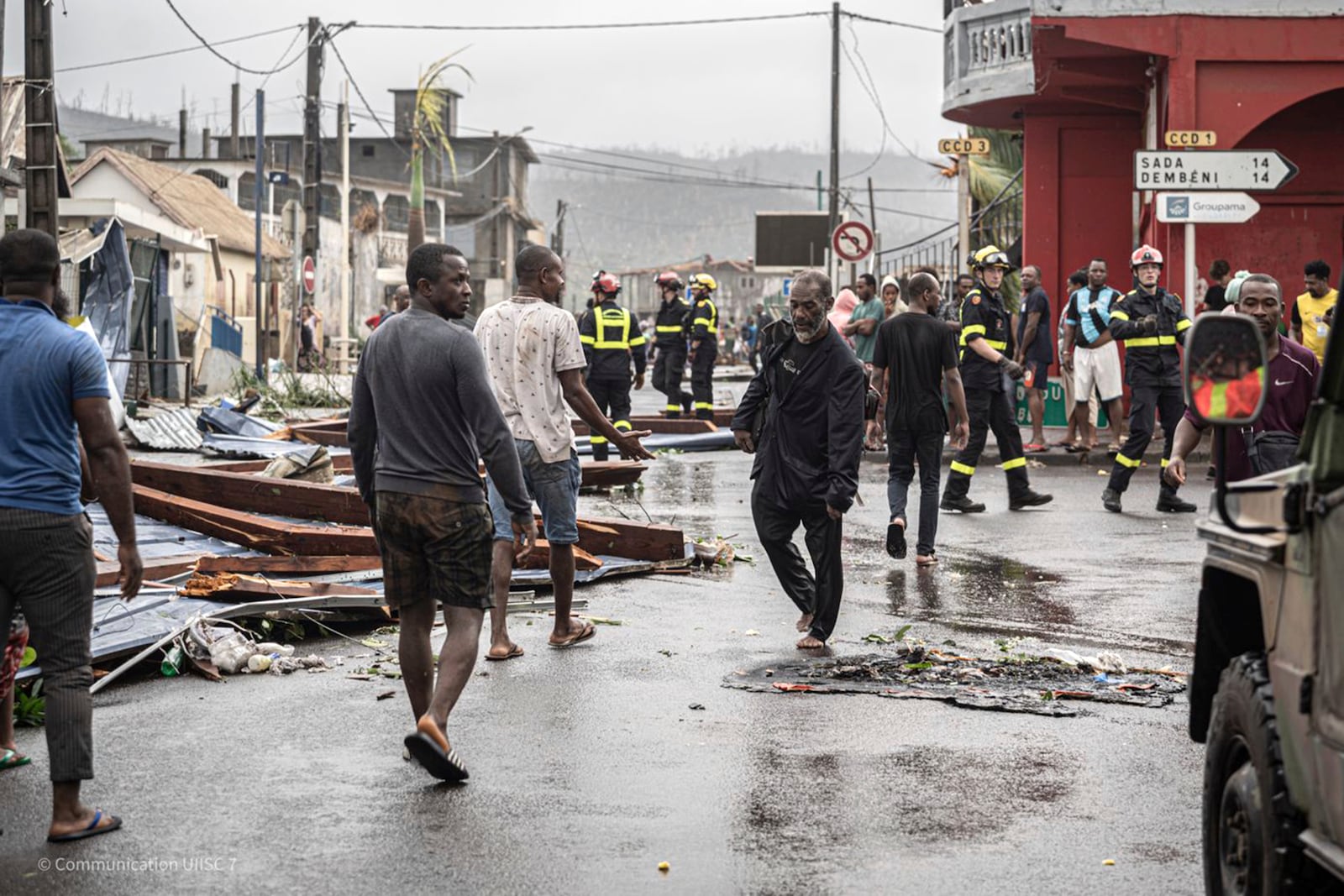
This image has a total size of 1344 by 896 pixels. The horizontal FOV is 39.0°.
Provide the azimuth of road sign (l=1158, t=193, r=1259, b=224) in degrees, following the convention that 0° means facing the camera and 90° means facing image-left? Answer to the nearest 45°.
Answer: approximately 0°

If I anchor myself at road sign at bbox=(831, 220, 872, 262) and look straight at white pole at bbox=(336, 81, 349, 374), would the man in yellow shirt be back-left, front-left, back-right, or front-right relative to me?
back-left

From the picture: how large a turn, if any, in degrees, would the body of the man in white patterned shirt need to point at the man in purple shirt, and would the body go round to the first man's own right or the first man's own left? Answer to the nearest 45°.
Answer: approximately 45° to the first man's own right

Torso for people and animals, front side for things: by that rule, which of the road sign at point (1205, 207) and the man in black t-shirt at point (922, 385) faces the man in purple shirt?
the road sign

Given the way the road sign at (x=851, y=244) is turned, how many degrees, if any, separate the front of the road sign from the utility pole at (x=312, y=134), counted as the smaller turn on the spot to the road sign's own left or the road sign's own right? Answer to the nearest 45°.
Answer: approximately 135° to the road sign's own right

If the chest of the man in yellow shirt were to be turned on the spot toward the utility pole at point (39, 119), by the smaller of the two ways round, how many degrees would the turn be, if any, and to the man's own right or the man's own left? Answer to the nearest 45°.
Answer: approximately 45° to the man's own right
